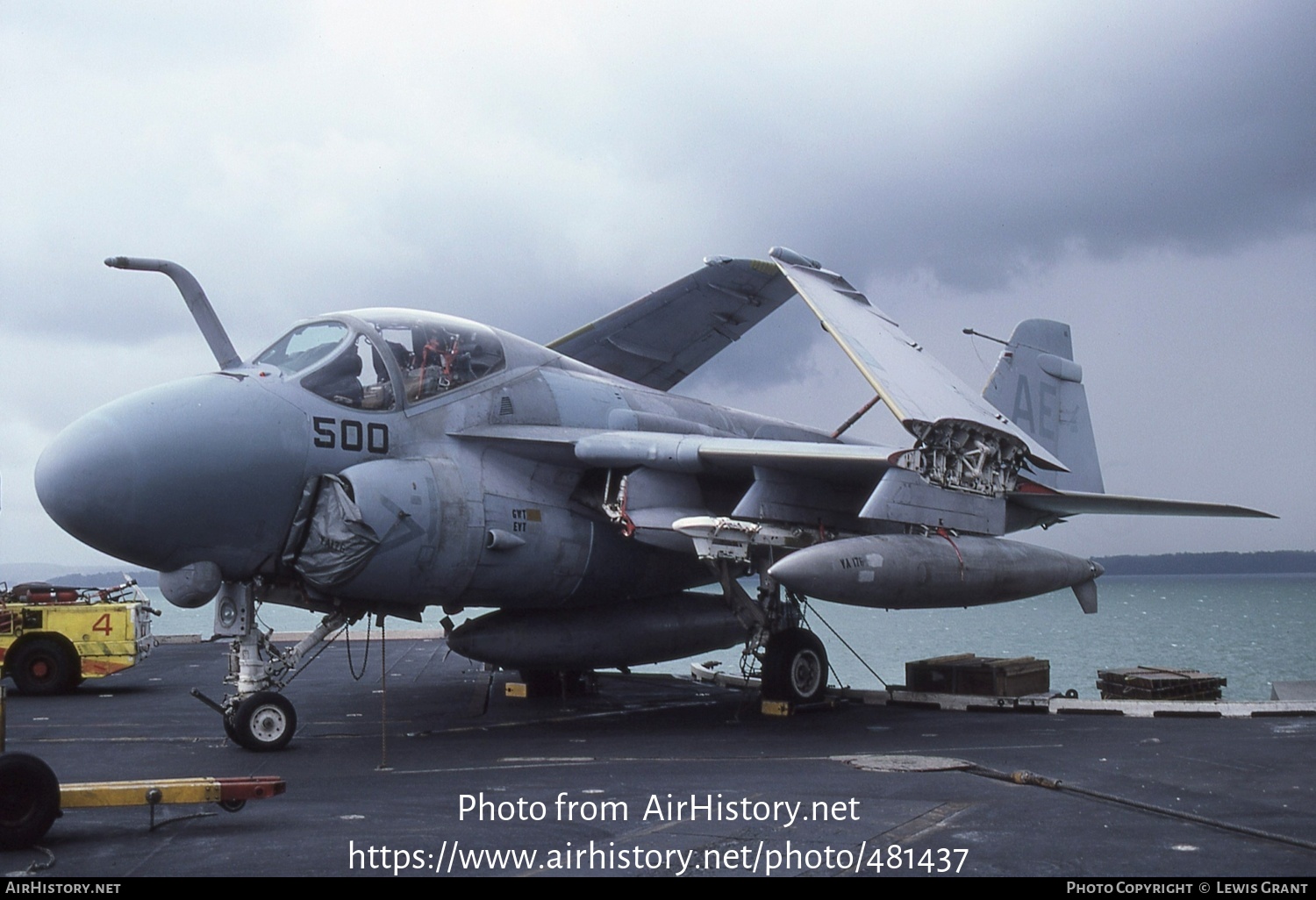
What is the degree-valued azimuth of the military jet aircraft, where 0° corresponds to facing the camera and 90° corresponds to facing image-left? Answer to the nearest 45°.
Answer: approximately 45°

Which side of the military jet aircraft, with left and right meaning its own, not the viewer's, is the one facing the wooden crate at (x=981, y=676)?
back

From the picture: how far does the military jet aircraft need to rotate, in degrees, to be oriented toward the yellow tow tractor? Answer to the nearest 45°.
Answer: approximately 90° to its right
